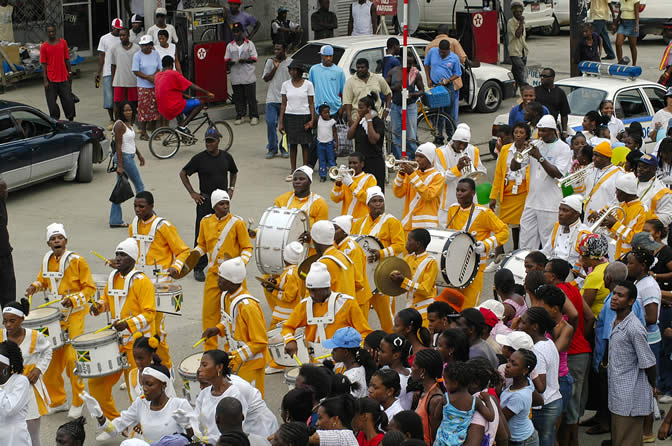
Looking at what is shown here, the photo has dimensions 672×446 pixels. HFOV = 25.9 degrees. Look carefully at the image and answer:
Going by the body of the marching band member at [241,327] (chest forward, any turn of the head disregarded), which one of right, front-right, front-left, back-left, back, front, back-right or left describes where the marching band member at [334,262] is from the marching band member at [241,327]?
back-right

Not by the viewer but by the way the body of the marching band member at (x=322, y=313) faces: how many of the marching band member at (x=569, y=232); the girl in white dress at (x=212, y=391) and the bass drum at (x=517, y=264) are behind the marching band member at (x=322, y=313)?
2

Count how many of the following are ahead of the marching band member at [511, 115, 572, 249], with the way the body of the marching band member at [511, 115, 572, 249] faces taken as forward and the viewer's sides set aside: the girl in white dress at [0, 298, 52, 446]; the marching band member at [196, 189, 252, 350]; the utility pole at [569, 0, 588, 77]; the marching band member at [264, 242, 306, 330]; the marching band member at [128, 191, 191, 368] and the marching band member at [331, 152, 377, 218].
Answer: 5

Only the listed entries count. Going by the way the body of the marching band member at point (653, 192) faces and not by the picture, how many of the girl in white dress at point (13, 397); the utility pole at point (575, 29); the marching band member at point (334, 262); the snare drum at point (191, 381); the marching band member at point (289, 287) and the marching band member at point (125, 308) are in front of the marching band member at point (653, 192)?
5

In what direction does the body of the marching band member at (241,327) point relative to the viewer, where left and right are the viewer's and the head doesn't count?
facing to the left of the viewer

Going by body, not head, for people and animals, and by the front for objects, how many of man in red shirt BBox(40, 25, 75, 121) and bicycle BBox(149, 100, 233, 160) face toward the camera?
1

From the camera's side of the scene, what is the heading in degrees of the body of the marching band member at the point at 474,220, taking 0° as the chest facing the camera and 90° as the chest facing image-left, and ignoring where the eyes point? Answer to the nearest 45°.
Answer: approximately 45°

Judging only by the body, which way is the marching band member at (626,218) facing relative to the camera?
to the viewer's left
